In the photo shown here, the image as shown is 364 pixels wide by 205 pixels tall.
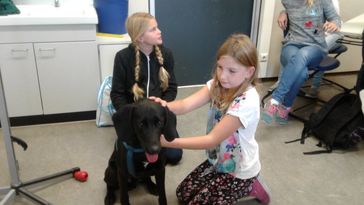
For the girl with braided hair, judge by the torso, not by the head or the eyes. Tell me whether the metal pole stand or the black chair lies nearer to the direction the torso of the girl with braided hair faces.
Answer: the metal pole stand

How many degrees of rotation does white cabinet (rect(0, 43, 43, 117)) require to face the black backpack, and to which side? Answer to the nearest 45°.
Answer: approximately 45° to its left

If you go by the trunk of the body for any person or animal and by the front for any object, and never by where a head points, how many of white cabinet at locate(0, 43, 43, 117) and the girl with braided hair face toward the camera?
2

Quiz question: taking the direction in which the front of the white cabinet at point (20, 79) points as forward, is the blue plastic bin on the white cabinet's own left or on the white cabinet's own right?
on the white cabinet's own left

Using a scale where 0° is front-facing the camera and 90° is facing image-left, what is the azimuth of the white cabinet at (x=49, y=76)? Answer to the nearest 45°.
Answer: approximately 0°

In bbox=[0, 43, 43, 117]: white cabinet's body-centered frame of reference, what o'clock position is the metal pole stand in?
The metal pole stand is roughly at 12 o'clock from the white cabinet.

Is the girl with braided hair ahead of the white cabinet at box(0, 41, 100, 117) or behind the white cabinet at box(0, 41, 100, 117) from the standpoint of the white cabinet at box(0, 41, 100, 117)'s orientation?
ahead

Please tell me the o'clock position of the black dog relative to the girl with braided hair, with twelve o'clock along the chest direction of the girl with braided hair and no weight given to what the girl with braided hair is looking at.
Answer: The black dog is roughly at 12 o'clock from the girl with braided hair.

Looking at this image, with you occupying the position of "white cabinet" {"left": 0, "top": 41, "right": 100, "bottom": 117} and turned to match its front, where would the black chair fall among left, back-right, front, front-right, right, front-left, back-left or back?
left
